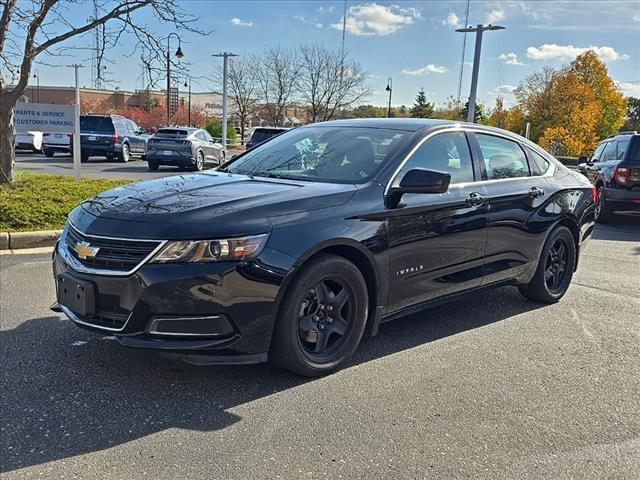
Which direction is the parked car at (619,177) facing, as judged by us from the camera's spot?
facing away from the viewer and to the left of the viewer

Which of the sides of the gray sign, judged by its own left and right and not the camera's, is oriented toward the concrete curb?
front

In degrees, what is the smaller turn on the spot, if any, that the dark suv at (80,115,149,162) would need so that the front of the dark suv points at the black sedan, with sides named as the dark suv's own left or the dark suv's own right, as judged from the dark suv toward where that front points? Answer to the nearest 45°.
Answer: approximately 135° to the dark suv's own right

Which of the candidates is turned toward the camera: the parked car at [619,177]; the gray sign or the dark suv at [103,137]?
the gray sign

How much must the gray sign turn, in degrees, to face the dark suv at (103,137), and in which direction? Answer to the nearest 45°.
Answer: approximately 180°

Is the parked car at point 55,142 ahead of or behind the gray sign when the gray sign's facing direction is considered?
behind

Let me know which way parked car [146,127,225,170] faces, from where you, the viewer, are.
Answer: facing away from the viewer and to the right of the viewer

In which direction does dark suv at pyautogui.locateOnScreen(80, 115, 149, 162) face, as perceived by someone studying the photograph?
facing away from the viewer and to the right of the viewer

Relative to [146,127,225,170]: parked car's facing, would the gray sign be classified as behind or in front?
behind

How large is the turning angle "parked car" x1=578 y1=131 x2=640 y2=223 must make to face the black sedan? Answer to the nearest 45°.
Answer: approximately 135° to its left

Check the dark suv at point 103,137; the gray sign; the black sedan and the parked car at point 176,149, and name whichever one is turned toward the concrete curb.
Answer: the gray sign

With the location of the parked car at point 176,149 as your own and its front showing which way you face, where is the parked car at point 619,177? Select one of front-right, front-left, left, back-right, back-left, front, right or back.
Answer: right

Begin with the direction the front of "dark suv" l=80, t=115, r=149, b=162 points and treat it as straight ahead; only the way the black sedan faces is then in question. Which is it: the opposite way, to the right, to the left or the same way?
the opposite way

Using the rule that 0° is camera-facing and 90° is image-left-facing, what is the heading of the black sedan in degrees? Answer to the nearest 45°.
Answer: approximately 45°

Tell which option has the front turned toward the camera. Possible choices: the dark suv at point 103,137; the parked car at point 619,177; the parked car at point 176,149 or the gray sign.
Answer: the gray sign

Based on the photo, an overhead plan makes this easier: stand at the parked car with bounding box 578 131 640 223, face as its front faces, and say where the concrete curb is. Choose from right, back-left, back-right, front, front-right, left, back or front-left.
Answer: left

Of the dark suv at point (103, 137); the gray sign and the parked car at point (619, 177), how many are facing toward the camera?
1
